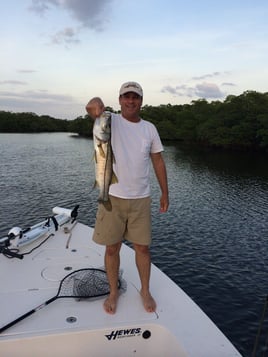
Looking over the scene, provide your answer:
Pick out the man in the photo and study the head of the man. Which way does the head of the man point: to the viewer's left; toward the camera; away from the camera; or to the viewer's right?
toward the camera

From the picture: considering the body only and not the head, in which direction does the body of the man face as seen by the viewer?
toward the camera
